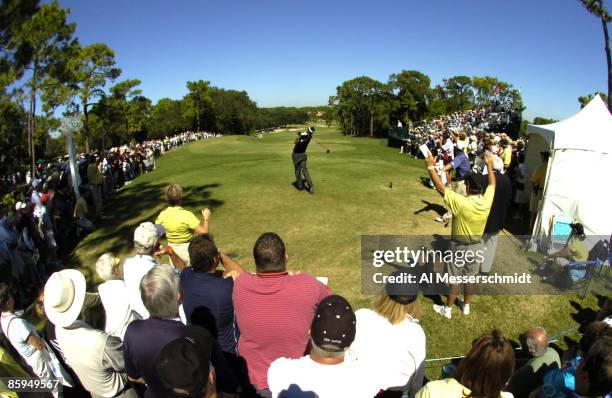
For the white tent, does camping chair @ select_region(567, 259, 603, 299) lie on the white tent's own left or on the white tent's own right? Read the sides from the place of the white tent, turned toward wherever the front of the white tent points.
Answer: on the white tent's own left

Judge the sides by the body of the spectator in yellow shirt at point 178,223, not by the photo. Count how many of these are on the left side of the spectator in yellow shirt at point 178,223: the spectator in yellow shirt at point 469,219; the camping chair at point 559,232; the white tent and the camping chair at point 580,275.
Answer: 0

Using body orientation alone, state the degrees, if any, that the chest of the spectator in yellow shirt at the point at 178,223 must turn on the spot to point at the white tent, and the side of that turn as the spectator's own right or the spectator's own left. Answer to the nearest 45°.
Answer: approximately 90° to the spectator's own right

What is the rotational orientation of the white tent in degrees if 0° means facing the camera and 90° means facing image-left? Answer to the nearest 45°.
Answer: approximately 90°

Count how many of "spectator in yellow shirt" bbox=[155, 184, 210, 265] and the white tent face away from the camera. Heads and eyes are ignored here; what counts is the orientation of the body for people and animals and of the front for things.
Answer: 1

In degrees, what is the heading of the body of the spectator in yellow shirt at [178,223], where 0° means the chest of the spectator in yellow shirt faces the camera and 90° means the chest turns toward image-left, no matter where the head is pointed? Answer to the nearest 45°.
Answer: approximately 180°

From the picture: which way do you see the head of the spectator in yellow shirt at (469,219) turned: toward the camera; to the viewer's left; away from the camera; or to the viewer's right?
away from the camera

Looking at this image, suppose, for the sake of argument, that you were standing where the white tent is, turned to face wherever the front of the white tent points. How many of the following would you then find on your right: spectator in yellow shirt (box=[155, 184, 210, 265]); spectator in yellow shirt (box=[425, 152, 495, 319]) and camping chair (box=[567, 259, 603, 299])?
0

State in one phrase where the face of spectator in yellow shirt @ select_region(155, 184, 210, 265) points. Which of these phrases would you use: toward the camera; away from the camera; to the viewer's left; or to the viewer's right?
away from the camera

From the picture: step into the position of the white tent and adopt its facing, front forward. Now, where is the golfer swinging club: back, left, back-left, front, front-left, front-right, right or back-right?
front

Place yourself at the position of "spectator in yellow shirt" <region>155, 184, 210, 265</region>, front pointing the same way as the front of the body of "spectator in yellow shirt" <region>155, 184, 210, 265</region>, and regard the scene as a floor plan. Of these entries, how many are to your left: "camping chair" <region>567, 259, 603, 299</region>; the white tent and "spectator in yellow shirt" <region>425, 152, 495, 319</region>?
0

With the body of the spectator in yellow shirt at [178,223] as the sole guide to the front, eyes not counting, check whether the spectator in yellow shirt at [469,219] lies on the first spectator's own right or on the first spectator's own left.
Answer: on the first spectator's own right

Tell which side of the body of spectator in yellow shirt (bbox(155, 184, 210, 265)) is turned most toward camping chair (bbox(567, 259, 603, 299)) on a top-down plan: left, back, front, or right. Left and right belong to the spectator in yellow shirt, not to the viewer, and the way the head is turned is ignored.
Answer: right
